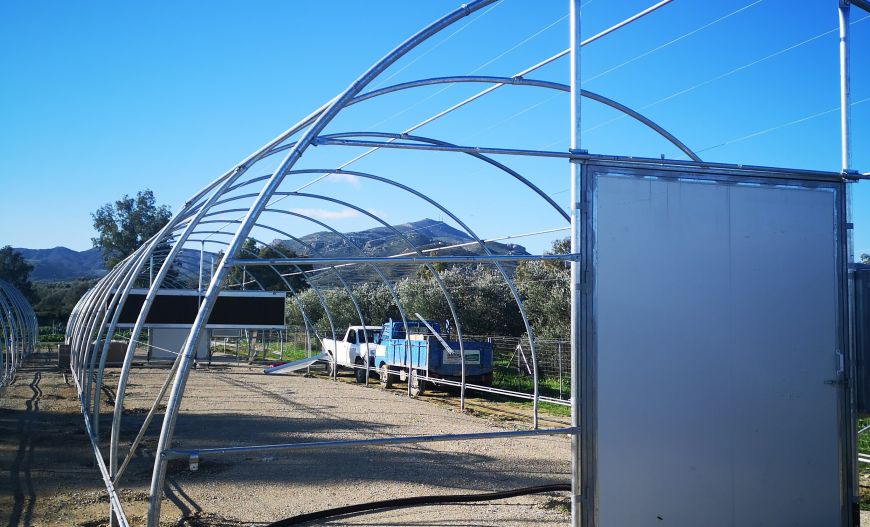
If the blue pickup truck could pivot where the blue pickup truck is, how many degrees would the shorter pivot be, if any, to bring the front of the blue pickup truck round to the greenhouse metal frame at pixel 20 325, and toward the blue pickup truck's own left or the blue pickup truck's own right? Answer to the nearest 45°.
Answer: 0° — it already faces it

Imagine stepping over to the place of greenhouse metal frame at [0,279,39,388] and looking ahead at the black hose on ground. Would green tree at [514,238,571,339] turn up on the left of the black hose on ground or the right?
left

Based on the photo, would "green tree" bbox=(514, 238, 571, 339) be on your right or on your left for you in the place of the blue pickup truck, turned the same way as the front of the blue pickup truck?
on your right

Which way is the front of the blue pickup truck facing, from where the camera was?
facing away from the viewer and to the left of the viewer

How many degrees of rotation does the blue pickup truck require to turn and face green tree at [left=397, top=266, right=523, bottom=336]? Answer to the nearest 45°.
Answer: approximately 45° to its right

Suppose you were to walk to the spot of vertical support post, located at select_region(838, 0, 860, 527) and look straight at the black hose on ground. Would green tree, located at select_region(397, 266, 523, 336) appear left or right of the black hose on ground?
right

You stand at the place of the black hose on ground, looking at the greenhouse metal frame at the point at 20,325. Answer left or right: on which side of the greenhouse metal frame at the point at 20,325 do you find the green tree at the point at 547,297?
right

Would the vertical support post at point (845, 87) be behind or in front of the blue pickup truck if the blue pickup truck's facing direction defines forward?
behind

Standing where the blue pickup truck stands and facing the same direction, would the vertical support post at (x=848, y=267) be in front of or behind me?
behind

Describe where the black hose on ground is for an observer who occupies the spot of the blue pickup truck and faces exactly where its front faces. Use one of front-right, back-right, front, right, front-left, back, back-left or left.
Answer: back-left

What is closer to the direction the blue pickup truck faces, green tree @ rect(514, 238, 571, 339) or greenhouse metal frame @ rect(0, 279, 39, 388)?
the greenhouse metal frame
